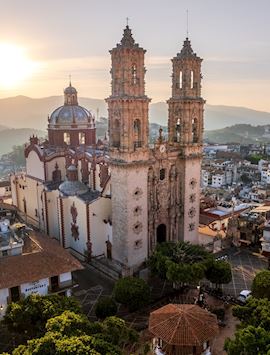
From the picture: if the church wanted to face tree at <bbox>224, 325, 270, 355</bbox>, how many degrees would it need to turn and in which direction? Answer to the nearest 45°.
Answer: approximately 45° to its right

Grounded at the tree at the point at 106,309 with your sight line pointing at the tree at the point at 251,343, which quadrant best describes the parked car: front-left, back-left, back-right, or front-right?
front-left

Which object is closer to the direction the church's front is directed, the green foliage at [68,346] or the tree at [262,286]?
the tree

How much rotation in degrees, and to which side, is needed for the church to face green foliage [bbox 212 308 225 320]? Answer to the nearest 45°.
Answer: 0° — it already faces it

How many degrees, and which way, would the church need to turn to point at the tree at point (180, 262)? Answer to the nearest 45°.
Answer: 0° — it already faces it

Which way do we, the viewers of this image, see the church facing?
facing the viewer and to the right of the viewer

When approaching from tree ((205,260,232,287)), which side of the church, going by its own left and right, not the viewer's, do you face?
front

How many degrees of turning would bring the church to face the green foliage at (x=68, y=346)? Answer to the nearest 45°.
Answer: approximately 45° to its right

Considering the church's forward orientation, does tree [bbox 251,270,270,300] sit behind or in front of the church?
in front

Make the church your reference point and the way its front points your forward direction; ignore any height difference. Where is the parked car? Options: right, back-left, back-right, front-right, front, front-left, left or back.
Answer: front

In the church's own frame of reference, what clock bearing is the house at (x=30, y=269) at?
The house is roughly at 3 o'clock from the church.

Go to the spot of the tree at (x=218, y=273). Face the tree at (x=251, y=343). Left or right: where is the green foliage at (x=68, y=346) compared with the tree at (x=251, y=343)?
right

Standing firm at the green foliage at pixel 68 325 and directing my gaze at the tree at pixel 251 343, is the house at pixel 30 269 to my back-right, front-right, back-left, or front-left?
back-left

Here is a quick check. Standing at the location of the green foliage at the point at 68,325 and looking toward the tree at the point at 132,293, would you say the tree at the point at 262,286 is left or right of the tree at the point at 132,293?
right
